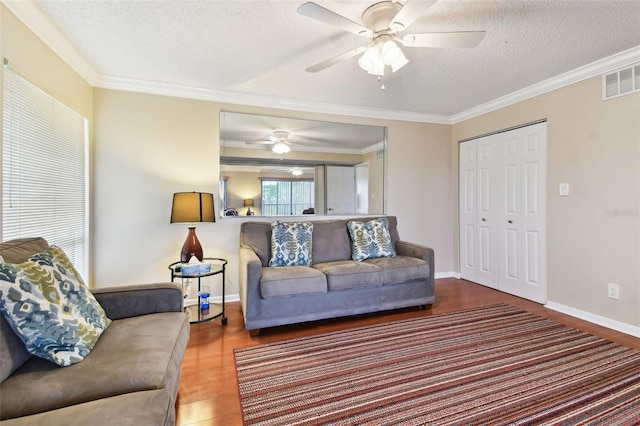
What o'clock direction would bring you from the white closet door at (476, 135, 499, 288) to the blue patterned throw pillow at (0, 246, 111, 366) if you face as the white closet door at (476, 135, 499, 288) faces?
The blue patterned throw pillow is roughly at 11 o'clock from the white closet door.

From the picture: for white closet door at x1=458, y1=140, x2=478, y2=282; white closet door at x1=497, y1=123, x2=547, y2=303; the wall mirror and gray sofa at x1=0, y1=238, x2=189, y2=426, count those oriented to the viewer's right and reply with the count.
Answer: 1

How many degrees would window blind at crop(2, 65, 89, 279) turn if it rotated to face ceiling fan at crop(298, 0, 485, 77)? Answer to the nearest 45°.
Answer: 0° — it already faces it

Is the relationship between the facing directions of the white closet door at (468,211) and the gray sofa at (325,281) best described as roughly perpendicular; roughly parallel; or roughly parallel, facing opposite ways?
roughly perpendicular

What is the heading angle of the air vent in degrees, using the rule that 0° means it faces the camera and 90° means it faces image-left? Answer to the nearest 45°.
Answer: approximately 45°

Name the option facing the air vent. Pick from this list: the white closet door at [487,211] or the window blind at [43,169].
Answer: the window blind

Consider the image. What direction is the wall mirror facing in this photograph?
toward the camera

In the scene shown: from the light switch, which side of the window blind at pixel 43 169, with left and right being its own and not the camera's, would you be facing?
front

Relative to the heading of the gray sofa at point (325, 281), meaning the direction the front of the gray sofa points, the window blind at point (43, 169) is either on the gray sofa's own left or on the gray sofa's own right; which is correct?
on the gray sofa's own right

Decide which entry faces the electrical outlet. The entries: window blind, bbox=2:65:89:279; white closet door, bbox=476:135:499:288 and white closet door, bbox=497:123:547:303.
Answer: the window blind

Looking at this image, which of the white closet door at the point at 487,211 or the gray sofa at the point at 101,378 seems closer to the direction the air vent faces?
the gray sofa

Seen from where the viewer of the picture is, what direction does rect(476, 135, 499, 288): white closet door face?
facing the viewer and to the left of the viewer

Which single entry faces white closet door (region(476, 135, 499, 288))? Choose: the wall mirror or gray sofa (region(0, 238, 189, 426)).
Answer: the gray sofa

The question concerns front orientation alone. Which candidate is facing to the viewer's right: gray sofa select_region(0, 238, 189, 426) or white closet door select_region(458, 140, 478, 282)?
the gray sofa

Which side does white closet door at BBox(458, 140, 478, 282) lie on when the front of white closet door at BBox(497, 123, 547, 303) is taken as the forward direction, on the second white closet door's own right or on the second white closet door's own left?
on the second white closet door's own right
